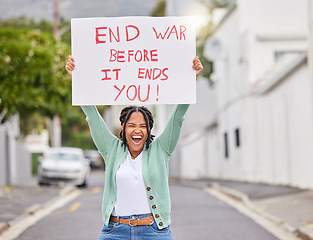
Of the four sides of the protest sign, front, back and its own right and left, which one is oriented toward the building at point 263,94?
back

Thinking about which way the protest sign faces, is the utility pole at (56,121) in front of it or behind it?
behind

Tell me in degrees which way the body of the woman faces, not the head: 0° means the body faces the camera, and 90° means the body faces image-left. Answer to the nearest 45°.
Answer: approximately 0°

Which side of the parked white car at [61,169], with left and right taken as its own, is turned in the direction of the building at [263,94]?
left

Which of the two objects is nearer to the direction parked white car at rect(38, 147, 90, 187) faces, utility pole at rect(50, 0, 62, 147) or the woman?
the woman

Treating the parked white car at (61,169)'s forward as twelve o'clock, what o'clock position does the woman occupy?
The woman is roughly at 12 o'clock from the parked white car.

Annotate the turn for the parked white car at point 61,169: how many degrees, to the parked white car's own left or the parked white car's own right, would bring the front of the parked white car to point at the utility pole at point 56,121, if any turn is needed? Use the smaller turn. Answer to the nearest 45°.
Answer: approximately 180°

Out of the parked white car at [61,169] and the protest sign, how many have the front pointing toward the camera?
2

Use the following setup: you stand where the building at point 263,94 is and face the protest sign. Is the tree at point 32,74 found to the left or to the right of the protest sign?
right
